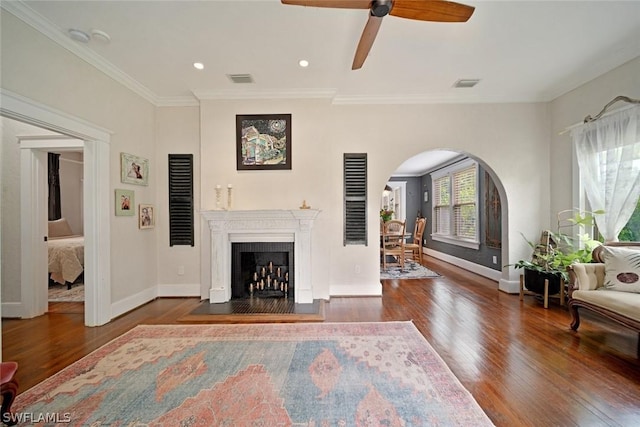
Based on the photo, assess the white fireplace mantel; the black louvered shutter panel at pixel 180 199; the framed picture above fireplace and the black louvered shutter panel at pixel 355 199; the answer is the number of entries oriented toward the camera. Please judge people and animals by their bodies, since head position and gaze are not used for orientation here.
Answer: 4

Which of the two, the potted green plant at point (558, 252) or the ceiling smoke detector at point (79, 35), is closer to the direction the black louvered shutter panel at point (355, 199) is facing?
the ceiling smoke detector

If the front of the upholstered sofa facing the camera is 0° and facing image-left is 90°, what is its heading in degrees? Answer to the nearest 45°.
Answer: approximately 45°

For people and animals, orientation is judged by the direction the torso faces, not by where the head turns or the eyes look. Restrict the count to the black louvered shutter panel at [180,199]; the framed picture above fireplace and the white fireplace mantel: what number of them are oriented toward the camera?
3

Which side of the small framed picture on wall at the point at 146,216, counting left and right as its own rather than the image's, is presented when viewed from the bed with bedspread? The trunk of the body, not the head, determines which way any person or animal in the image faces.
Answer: back

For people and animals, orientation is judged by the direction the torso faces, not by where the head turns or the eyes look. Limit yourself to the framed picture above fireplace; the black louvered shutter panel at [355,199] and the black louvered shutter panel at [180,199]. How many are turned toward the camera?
3

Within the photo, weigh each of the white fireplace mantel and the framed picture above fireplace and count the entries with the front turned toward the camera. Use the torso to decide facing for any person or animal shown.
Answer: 2

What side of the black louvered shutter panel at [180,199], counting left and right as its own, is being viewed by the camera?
front

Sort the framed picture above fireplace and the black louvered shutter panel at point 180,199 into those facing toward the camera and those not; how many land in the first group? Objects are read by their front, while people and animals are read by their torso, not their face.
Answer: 2

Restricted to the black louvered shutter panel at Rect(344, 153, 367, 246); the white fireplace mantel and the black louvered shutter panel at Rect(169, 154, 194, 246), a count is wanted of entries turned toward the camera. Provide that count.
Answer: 3

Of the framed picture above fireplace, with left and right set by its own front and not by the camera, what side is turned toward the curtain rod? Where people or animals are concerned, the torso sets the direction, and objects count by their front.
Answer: left

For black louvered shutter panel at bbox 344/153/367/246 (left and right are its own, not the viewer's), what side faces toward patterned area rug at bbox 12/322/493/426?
front

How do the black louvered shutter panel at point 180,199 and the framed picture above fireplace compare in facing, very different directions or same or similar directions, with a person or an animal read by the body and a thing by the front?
same or similar directions

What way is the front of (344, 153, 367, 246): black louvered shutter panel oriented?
toward the camera
